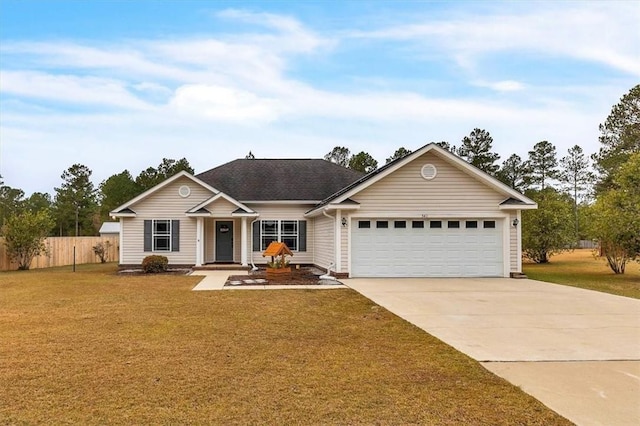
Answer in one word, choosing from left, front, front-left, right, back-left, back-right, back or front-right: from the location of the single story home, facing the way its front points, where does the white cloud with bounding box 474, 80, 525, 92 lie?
back-left

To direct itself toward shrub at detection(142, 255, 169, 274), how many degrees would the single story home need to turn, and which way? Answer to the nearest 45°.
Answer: approximately 90° to its right

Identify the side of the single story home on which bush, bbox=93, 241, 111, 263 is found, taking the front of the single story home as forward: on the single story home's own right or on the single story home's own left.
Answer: on the single story home's own right

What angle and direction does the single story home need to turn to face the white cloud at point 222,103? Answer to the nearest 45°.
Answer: approximately 135° to its right

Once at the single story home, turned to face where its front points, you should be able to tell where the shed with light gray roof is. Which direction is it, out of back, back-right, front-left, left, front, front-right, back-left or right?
back-right

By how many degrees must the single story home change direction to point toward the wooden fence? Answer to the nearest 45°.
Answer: approximately 135° to its right
